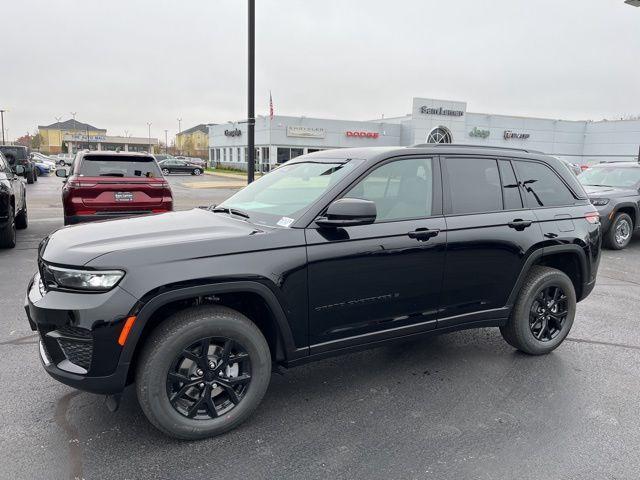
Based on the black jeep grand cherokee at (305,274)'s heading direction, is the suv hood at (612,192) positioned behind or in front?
behind

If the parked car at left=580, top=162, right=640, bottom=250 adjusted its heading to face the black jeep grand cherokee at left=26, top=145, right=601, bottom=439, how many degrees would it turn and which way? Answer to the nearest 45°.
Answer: approximately 45° to its left

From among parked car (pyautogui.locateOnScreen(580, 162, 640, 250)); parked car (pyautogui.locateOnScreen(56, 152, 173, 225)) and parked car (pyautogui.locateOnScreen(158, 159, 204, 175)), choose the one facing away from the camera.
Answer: parked car (pyautogui.locateOnScreen(56, 152, 173, 225))

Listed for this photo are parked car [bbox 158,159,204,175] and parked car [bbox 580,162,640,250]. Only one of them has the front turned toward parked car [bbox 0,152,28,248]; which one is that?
parked car [bbox 580,162,640,250]

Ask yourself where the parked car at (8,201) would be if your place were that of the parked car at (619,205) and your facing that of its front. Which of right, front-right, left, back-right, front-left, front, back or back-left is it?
front

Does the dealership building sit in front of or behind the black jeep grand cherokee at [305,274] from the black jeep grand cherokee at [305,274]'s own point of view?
behind

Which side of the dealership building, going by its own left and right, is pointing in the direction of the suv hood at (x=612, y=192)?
front

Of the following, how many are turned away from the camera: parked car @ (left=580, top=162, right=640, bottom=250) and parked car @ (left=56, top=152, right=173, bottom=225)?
1

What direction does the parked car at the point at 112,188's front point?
away from the camera

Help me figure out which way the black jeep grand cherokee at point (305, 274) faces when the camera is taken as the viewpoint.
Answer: facing the viewer and to the left of the viewer

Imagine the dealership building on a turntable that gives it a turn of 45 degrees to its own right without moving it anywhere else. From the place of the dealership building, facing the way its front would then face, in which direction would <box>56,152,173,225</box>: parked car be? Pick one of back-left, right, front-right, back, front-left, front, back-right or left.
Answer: front-left

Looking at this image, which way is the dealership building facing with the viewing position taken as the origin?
facing the viewer

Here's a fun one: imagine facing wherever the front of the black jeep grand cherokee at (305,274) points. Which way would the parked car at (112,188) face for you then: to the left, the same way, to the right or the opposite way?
to the right
